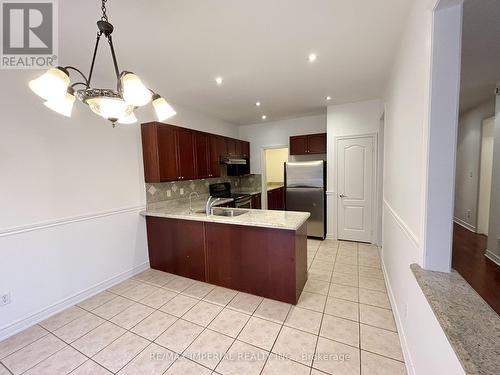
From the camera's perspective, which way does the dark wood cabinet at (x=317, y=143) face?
toward the camera

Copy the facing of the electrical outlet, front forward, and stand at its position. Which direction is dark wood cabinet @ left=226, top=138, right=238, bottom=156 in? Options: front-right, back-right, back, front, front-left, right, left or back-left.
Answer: front-left

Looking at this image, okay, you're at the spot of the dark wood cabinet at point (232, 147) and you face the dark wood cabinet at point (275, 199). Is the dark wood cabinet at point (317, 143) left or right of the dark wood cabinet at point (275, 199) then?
right

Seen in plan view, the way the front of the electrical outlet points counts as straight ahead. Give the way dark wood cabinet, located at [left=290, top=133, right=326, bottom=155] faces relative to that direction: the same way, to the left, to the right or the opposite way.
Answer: to the right

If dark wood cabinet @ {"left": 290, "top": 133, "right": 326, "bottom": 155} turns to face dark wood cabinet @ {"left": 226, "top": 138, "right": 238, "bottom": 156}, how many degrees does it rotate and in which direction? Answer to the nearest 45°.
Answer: approximately 90° to its right

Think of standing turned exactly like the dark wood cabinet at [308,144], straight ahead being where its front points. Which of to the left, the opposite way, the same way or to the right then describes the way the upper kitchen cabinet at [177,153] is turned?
to the left

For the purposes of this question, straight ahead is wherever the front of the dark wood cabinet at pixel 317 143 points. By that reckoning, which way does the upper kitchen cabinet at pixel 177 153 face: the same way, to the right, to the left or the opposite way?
to the left

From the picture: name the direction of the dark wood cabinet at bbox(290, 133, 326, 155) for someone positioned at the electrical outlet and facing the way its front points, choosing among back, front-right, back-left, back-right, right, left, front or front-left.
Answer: front-left

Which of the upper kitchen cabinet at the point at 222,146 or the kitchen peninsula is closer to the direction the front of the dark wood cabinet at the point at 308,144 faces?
the kitchen peninsula

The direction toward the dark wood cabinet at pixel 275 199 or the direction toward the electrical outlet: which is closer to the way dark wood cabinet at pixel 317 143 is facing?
the electrical outlet

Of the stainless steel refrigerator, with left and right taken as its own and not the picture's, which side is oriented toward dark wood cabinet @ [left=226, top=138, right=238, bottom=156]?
right

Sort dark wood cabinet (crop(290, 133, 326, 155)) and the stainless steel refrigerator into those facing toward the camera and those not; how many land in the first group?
2

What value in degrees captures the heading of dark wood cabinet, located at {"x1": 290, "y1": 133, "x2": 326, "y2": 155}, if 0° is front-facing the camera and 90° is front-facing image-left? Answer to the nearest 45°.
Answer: approximately 0°

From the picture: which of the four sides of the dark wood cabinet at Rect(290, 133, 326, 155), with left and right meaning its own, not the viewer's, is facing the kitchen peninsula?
front

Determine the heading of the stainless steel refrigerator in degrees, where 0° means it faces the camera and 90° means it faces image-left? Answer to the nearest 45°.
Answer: approximately 0°

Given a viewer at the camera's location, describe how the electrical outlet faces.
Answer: facing the viewer and to the right of the viewer
